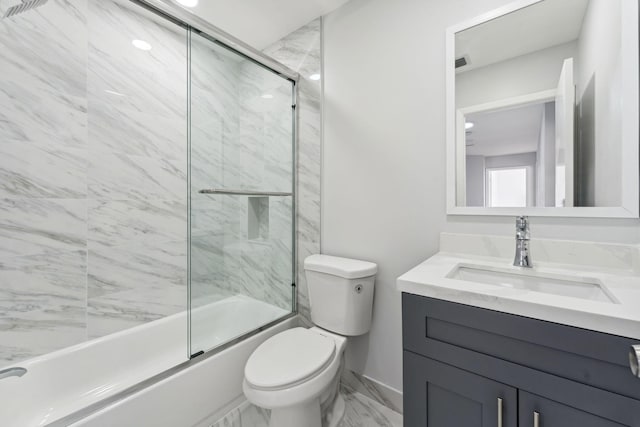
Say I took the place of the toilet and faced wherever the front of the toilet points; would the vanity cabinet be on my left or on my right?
on my left

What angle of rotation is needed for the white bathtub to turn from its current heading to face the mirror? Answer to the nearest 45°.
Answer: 0° — it already faces it

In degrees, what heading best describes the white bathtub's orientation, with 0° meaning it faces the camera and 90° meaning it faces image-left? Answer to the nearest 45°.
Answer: approximately 315°

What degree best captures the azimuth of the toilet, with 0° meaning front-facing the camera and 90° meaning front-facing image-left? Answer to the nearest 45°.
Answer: approximately 45°

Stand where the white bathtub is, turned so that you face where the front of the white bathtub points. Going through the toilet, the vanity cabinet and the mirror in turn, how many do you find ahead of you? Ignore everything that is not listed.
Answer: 3

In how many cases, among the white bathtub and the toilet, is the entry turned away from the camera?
0

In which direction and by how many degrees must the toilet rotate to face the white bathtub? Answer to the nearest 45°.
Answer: approximately 45° to its right

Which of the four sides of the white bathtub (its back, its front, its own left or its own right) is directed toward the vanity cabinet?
front
